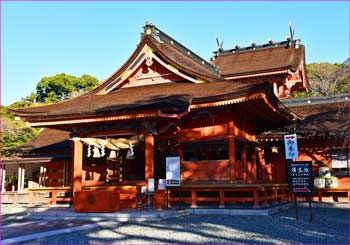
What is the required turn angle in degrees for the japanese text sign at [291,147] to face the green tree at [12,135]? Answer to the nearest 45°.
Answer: approximately 135° to its right

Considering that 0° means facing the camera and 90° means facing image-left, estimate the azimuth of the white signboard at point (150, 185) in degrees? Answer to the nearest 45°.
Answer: approximately 0°

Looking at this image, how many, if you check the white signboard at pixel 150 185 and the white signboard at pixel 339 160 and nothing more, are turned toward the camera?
2

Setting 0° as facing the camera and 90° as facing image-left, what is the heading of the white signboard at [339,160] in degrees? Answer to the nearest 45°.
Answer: approximately 0°

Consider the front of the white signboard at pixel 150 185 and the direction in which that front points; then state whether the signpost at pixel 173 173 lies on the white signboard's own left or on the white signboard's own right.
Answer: on the white signboard's own left

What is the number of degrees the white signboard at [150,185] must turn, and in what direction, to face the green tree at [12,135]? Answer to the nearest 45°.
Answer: approximately 135° to its right

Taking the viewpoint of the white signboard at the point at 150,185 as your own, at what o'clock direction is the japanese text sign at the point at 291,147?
The japanese text sign is roughly at 10 o'clock from the white signboard.
